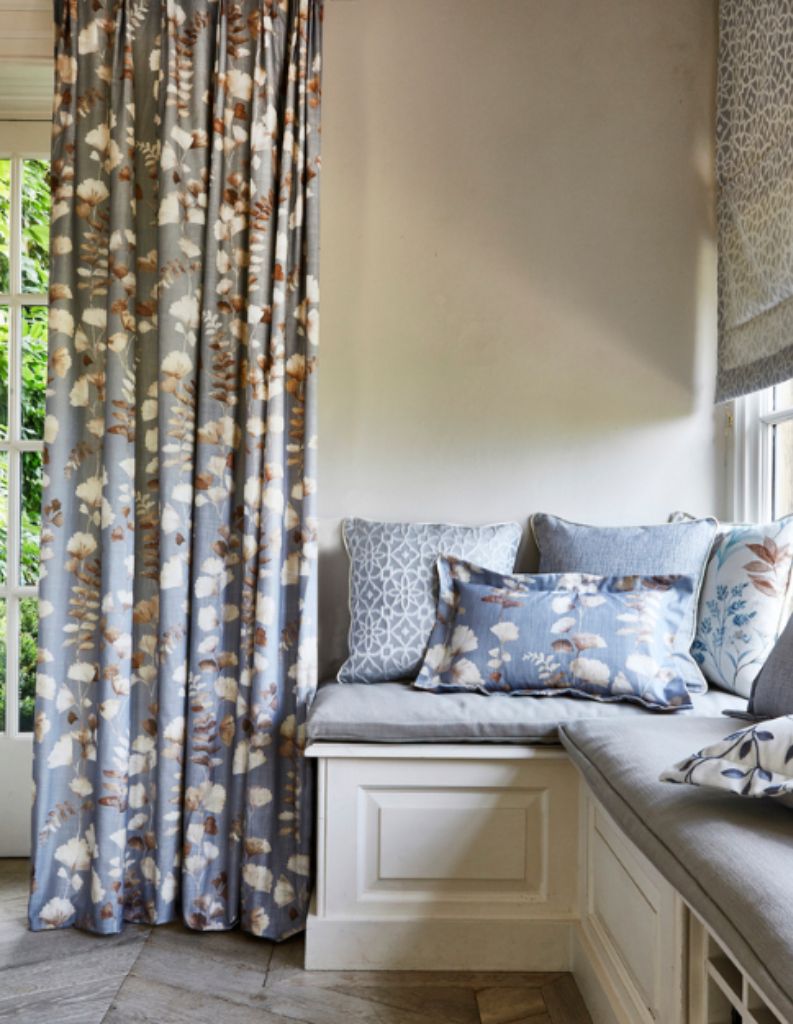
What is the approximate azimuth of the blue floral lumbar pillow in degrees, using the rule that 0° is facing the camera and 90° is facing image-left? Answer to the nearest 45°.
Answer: approximately 0°

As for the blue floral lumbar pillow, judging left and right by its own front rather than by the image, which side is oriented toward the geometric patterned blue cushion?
right

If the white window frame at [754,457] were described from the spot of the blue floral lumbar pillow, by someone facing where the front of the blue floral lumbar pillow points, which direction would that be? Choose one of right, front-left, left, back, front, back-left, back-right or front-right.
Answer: back-left

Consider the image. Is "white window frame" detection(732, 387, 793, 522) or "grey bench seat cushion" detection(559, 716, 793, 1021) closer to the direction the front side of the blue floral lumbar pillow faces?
the grey bench seat cushion

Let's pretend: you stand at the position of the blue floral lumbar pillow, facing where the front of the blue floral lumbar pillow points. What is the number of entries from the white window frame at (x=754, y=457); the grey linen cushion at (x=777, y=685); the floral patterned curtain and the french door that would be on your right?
2

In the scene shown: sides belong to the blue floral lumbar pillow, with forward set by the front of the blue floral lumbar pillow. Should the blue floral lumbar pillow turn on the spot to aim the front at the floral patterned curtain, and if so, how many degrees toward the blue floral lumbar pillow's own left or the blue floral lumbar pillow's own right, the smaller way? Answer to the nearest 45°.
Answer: approximately 90° to the blue floral lumbar pillow's own right
